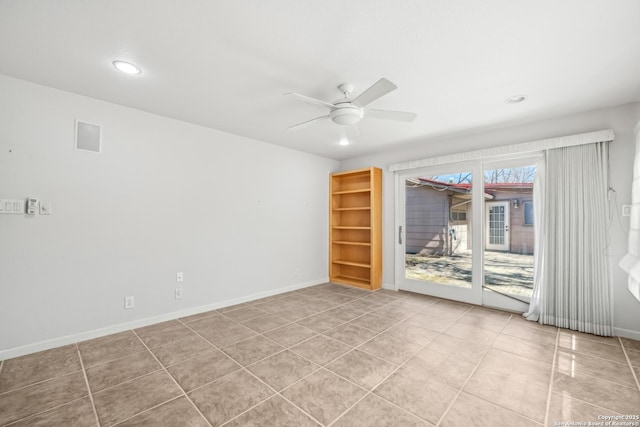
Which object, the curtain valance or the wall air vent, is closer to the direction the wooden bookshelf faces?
the wall air vent

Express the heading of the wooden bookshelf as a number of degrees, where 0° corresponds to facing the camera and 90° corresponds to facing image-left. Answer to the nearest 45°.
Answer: approximately 45°

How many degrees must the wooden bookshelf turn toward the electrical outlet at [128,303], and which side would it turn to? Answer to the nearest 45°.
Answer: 0° — it already faces it

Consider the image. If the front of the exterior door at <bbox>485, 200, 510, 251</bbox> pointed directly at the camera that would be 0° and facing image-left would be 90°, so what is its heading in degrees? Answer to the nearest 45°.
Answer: approximately 0°

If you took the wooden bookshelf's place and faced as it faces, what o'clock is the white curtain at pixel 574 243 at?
The white curtain is roughly at 9 o'clock from the wooden bookshelf.

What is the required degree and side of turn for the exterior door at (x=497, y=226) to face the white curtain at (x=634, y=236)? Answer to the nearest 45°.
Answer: approximately 45° to its left

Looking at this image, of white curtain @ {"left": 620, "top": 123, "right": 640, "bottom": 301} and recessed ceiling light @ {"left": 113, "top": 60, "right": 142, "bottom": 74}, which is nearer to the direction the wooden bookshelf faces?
the recessed ceiling light

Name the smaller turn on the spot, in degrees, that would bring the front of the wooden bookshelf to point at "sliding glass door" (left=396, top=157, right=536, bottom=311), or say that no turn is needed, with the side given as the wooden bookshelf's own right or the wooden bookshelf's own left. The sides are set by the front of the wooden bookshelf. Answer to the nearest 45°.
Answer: approximately 90° to the wooden bookshelf's own left

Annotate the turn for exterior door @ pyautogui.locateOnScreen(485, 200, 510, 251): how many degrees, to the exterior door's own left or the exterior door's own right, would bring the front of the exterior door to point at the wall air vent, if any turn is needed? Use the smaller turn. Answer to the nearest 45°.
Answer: approximately 45° to the exterior door's own right
